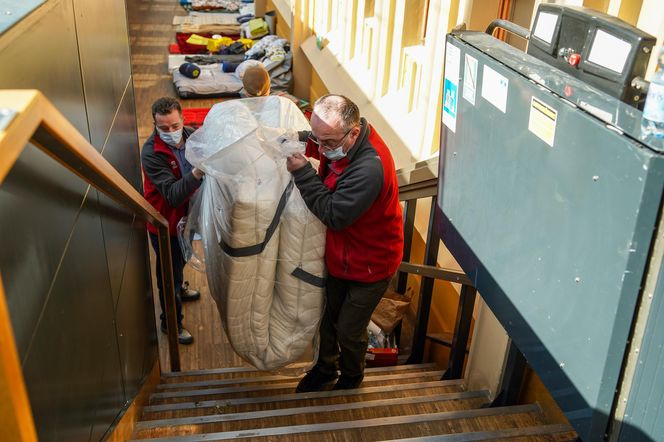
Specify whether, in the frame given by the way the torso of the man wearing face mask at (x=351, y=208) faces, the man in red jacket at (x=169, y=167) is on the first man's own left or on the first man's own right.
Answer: on the first man's own right

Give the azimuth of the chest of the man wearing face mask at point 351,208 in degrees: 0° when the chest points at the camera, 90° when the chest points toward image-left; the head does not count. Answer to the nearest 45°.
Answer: approximately 45°

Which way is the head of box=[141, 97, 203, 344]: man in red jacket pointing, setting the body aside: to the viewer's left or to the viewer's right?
to the viewer's right

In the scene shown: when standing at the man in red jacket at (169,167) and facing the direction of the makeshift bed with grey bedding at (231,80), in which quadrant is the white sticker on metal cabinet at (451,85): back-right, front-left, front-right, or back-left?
back-right

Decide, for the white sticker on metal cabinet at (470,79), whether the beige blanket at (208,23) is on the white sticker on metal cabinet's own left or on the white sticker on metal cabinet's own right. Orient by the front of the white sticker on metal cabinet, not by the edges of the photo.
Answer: on the white sticker on metal cabinet's own right
